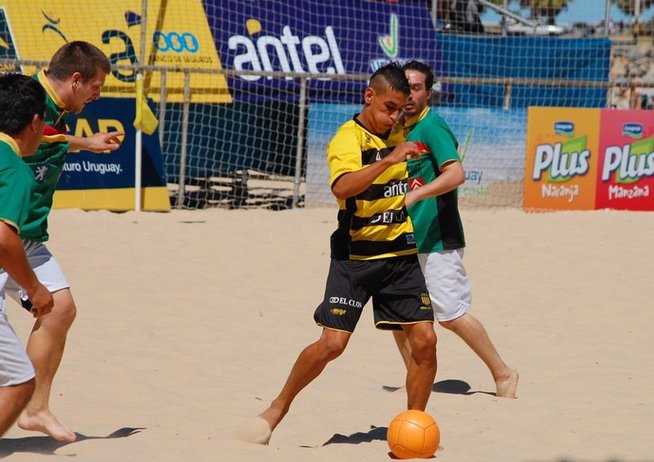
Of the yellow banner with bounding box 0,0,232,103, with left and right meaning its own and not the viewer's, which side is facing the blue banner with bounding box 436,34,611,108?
left

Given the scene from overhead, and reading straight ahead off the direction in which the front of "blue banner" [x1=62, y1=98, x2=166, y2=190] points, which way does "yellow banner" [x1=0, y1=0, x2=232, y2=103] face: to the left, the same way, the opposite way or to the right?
the same way

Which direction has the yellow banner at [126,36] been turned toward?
toward the camera

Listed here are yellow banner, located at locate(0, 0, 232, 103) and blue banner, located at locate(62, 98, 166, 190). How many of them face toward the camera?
2

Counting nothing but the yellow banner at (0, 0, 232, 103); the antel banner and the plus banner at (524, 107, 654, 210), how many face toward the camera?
3

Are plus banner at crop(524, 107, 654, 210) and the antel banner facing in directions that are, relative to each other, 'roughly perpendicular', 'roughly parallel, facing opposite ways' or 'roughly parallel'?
roughly parallel

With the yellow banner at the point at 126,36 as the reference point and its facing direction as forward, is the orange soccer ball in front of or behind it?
in front

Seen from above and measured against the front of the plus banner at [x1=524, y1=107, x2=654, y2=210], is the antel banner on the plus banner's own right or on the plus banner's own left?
on the plus banner's own right

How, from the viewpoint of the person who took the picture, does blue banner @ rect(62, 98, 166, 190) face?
facing the viewer

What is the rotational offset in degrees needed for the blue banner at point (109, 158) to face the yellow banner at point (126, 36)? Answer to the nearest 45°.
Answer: approximately 180°

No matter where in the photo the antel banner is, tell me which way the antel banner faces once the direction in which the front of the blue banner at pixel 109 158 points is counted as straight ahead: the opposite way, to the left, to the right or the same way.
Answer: the same way

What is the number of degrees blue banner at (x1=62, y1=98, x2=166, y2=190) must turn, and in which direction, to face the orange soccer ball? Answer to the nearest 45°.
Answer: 0° — it already faces it

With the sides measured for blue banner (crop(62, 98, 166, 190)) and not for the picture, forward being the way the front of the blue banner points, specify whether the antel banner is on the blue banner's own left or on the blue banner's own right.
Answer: on the blue banner's own left

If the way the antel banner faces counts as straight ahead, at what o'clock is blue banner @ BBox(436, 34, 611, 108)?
The blue banner is roughly at 8 o'clock from the antel banner.

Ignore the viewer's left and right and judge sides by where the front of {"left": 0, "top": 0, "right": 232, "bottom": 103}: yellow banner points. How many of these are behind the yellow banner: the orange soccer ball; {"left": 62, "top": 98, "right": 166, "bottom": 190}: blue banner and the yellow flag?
0

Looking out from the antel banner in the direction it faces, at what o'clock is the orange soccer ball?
The orange soccer ball is roughly at 12 o'clock from the antel banner.

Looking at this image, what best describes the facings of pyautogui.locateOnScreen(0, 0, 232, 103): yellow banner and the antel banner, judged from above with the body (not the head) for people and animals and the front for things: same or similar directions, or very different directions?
same or similar directions

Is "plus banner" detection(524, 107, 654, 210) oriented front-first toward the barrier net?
no
